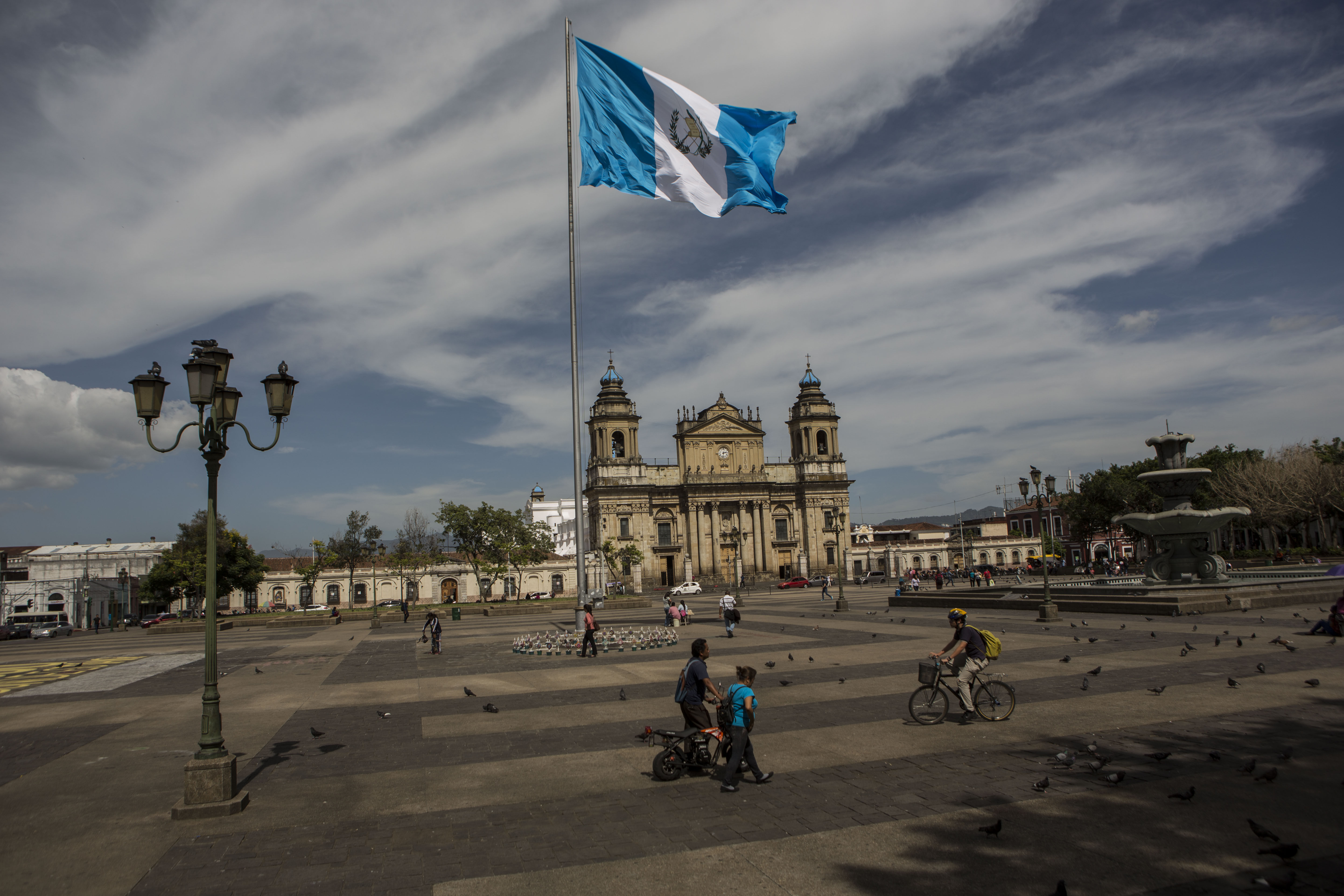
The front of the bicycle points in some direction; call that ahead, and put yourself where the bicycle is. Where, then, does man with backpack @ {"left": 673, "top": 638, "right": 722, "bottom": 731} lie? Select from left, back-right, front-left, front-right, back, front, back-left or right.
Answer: front-left

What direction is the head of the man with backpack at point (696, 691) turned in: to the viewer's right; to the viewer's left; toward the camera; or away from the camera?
to the viewer's right

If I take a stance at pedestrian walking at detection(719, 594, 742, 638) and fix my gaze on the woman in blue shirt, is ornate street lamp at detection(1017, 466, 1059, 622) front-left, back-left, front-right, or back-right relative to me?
back-left

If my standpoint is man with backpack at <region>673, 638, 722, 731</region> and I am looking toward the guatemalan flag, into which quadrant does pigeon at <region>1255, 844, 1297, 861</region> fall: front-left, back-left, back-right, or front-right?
back-right

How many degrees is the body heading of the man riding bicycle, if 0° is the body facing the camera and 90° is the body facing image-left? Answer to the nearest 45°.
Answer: approximately 90°

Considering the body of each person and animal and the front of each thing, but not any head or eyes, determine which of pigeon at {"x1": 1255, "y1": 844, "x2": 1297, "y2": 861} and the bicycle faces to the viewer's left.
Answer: the bicycle

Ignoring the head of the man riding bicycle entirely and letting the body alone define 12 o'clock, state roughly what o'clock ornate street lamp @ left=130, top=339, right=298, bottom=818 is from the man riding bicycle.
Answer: The ornate street lamp is roughly at 11 o'clock from the man riding bicycle.

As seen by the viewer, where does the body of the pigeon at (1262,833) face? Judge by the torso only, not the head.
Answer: to the viewer's left
